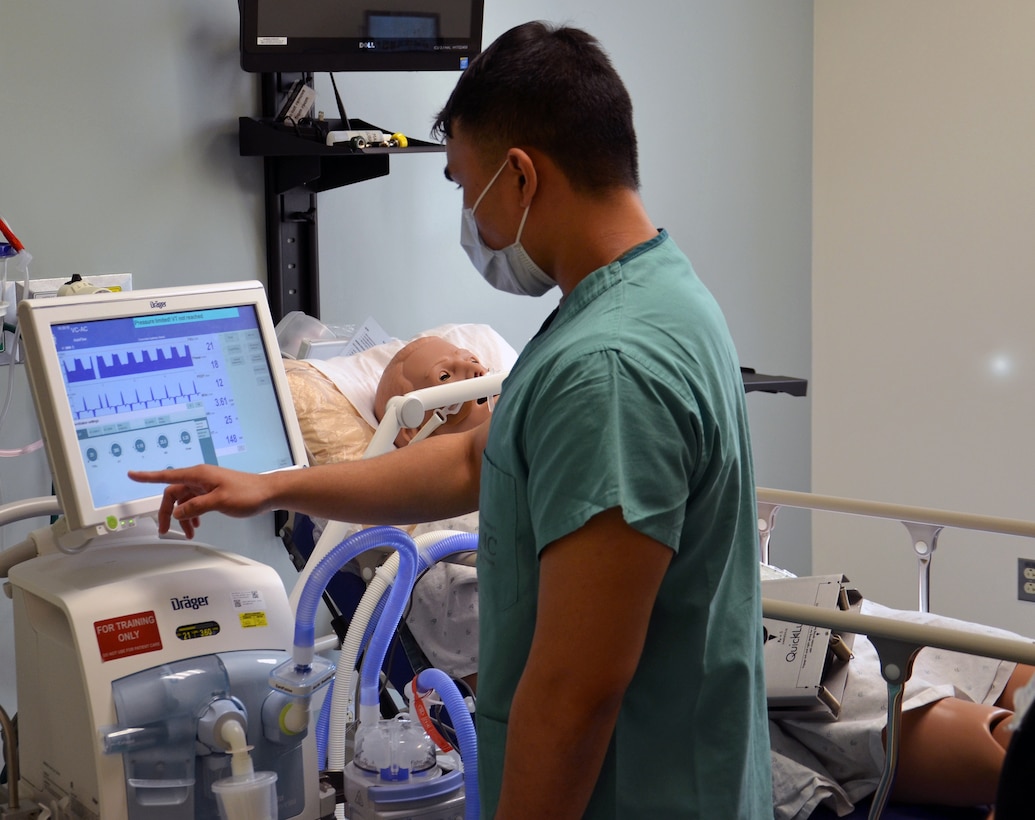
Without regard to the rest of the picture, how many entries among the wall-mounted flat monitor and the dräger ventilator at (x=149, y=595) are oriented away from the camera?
0

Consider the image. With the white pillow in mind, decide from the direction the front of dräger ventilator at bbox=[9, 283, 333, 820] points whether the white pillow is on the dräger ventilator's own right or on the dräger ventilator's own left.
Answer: on the dräger ventilator's own left

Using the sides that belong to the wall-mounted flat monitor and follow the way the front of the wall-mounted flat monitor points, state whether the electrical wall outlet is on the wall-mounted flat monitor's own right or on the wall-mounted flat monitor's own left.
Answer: on the wall-mounted flat monitor's own left

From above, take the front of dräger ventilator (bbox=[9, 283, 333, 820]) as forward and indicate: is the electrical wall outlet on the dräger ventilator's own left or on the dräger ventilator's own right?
on the dräger ventilator's own left

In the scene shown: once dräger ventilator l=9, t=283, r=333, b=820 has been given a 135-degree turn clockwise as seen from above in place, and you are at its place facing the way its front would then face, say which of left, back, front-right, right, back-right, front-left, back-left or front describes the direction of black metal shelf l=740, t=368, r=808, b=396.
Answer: back-right

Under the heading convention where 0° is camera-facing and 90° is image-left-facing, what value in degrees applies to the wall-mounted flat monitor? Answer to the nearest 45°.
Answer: approximately 0°

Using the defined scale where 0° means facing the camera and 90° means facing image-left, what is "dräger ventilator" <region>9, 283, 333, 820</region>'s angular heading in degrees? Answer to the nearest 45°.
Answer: approximately 315°

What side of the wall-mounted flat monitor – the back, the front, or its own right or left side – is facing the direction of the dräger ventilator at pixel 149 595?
front
